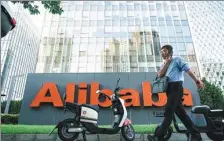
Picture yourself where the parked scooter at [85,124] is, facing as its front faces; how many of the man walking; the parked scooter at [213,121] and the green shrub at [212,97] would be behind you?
0

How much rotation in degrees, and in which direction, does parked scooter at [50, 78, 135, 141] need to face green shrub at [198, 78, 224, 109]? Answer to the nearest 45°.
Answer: approximately 45° to its left

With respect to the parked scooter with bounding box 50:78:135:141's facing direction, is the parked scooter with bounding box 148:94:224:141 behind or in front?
in front

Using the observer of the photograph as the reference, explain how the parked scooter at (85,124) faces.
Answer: facing to the right of the viewer

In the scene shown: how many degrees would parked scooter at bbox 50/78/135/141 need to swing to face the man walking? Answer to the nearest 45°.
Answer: approximately 45° to its right

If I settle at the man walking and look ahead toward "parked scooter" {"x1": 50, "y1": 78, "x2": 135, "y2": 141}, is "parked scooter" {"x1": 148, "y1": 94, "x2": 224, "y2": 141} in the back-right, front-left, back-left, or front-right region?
back-right
